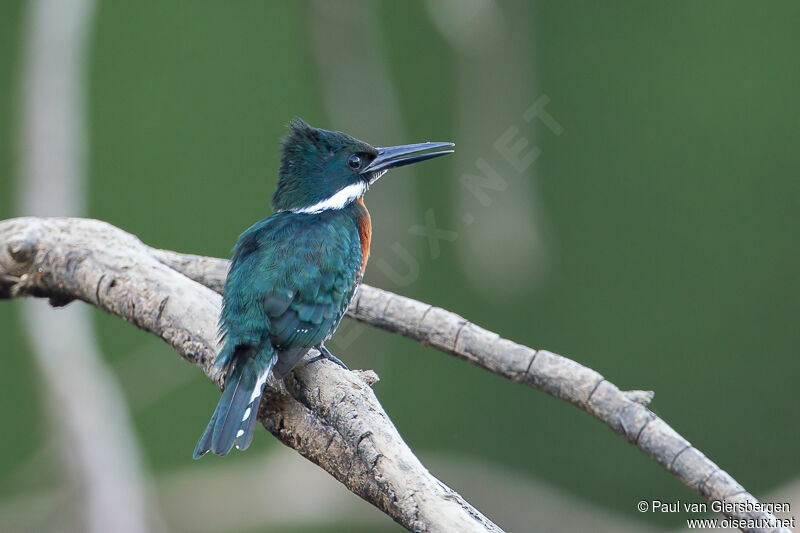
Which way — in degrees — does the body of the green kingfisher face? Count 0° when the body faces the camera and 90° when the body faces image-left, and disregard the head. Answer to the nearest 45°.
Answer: approximately 225°

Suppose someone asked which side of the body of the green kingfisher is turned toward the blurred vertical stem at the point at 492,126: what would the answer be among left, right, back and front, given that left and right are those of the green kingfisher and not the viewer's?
front

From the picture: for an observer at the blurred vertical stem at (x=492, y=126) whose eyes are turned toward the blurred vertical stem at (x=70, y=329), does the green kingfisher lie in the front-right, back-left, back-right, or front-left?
front-left

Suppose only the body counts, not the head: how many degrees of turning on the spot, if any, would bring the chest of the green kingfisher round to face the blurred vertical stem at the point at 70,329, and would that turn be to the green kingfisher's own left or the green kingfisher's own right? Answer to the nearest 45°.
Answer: approximately 90° to the green kingfisher's own left
